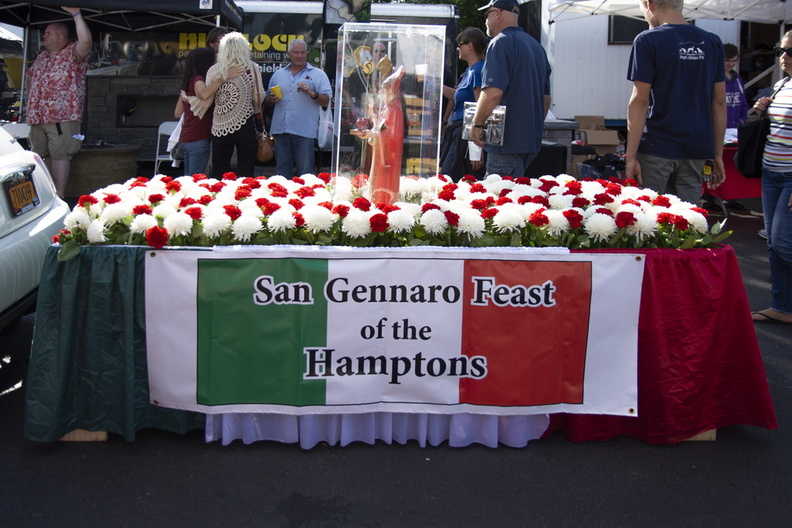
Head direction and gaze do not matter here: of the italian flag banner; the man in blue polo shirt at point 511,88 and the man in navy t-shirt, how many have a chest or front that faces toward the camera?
1

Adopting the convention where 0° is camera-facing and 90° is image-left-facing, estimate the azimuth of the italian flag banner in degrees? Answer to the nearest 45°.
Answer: approximately 0°

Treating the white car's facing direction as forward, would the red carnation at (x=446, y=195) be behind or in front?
behind

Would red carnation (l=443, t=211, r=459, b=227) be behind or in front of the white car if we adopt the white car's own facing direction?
behind

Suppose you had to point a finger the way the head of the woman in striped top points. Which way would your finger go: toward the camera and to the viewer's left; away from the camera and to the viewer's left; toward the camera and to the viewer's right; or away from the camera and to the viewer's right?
toward the camera and to the viewer's left

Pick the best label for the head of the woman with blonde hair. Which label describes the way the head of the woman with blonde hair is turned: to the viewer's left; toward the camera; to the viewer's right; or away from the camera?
away from the camera

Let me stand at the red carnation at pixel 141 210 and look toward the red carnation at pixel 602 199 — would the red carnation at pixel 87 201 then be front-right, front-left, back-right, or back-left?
back-left

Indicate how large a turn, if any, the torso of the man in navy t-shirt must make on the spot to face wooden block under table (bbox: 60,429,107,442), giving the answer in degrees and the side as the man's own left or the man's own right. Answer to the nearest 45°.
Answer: approximately 90° to the man's own left

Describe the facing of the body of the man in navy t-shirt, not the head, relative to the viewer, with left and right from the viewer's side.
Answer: facing away from the viewer and to the left of the viewer

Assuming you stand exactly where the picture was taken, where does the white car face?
facing away from the viewer and to the left of the viewer

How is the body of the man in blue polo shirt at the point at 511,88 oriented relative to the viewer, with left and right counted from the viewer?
facing away from the viewer and to the left of the viewer
